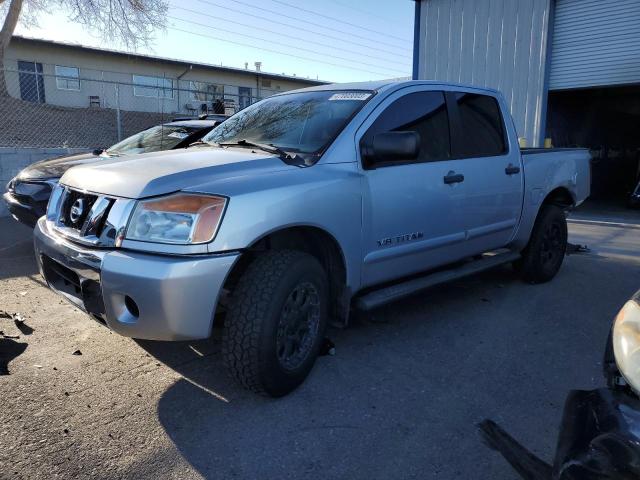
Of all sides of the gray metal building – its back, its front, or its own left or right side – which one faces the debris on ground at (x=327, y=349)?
front

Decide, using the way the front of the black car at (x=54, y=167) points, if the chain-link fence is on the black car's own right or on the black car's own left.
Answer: on the black car's own right

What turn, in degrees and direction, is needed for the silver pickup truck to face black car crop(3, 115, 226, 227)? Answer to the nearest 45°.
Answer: approximately 90° to its right

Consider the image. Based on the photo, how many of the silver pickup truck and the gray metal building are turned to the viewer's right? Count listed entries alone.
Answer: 0

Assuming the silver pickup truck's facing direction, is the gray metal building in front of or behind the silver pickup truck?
behind

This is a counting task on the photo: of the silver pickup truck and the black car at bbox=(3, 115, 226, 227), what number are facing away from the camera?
0

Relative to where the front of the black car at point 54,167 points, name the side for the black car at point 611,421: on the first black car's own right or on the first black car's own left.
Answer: on the first black car's own left

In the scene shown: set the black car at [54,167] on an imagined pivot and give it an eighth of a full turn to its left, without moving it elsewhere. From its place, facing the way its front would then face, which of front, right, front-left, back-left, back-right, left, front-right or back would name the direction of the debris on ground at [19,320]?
front

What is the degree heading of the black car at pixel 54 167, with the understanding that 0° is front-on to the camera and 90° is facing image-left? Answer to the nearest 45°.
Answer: approximately 45°
